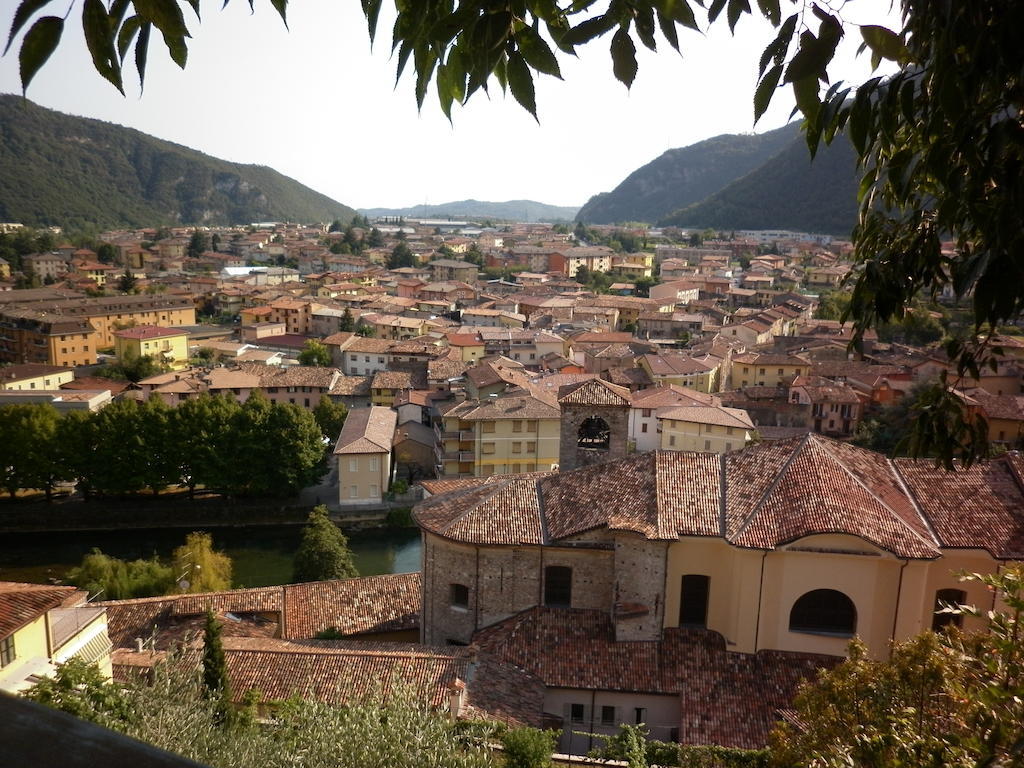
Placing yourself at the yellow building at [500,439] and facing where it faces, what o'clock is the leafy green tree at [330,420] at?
The leafy green tree is roughly at 4 o'clock from the yellow building.

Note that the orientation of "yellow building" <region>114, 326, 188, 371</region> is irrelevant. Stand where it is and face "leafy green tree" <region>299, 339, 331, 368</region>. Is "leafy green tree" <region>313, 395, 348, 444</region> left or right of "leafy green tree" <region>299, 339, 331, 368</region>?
right

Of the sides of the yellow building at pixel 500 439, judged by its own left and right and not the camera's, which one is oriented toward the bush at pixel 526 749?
front

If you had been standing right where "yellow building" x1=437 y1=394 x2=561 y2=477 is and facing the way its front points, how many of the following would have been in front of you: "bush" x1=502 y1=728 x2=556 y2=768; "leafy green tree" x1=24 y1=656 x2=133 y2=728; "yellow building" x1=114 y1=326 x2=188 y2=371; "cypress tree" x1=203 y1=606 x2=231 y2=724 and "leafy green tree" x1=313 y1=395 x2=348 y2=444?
3

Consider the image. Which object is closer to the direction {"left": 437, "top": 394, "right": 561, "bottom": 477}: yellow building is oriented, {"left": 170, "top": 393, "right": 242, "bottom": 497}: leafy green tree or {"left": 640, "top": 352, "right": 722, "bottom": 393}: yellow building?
the leafy green tree

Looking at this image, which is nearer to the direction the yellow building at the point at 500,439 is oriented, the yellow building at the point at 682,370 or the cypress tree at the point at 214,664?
the cypress tree

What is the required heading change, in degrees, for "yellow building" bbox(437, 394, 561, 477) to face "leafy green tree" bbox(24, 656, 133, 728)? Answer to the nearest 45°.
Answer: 0° — it already faces it

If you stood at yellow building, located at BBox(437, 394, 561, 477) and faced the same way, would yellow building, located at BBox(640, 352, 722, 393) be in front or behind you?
behind

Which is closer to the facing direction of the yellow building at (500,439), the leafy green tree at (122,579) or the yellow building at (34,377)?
the leafy green tree

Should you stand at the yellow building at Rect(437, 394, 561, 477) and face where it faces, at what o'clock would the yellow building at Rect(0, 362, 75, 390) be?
the yellow building at Rect(0, 362, 75, 390) is roughly at 4 o'clock from the yellow building at Rect(437, 394, 561, 477).

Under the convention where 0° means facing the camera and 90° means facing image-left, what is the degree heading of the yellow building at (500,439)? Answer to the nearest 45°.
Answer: approximately 0°

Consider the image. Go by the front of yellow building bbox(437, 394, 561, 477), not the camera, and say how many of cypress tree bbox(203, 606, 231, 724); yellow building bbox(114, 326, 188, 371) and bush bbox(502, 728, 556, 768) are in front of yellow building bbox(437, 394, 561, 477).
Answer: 2

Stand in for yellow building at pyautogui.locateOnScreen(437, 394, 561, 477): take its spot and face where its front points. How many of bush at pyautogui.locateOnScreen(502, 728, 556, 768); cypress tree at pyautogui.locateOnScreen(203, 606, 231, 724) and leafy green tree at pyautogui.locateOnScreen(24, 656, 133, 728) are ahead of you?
3

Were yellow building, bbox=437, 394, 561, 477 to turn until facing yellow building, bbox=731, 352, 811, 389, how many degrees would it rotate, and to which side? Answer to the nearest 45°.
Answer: approximately 135° to its left

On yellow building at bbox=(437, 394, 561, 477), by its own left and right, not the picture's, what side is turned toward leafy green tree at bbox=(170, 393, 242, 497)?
right

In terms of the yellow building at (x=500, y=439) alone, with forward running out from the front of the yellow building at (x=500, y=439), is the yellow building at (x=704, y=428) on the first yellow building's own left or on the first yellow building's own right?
on the first yellow building's own left

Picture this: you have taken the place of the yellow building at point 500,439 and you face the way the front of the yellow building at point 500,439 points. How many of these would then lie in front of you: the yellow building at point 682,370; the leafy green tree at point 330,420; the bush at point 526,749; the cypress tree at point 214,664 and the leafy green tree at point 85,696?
3

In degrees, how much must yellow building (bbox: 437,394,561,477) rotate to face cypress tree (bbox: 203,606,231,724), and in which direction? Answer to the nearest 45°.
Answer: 0° — it already faces it
